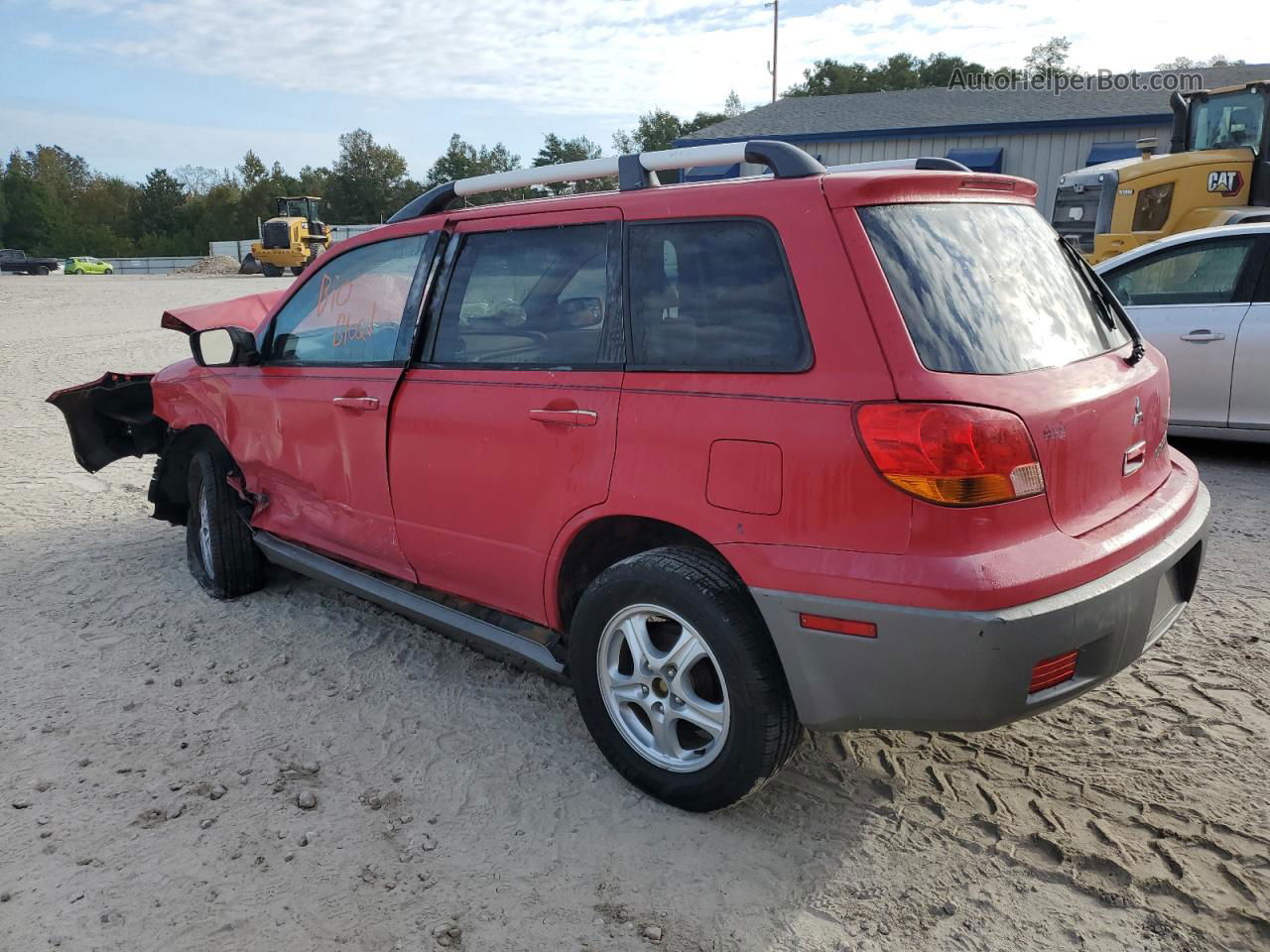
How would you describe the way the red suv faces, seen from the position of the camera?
facing away from the viewer and to the left of the viewer

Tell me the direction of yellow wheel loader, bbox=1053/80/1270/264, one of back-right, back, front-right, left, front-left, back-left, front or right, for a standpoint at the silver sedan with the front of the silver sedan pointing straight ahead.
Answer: right

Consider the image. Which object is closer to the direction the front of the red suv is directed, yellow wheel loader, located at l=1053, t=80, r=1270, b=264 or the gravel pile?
the gravel pile

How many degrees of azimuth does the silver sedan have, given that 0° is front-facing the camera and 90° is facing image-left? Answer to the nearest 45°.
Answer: approximately 90°

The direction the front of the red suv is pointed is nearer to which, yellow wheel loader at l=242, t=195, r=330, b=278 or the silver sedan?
the yellow wheel loader

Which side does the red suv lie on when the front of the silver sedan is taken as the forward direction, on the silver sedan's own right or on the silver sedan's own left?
on the silver sedan's own left

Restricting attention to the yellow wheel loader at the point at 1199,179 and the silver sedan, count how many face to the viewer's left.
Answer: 1

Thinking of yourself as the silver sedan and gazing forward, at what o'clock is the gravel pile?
The gravel pile is roughly at 1 o'clock from the silver sedan.

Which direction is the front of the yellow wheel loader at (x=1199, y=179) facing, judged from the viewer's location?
facing away from the viewer and to the right of the viewer

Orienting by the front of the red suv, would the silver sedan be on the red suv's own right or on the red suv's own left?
on the red suv's own right

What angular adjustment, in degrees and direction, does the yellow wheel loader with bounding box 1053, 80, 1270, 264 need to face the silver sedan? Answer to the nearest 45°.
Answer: approximately 135° to its right

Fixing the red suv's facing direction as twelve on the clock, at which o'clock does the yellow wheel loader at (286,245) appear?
The yellow wheel loader is roughly at 1 o'clock from the red suv.
